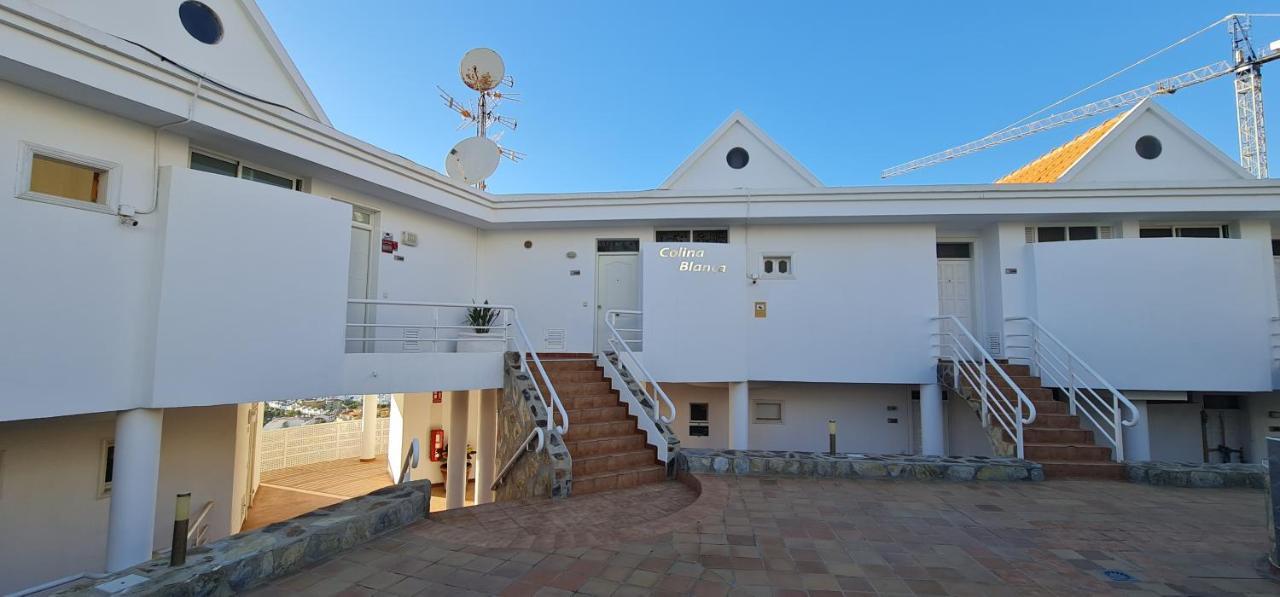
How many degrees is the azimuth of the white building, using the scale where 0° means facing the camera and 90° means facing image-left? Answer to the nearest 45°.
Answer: approximately 0°

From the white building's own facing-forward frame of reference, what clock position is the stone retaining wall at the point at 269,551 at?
The stone retaining wall is roughly at 12 o'clock from the white building.

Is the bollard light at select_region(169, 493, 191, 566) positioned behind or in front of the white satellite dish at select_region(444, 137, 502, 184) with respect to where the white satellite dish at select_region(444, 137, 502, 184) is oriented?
in front
